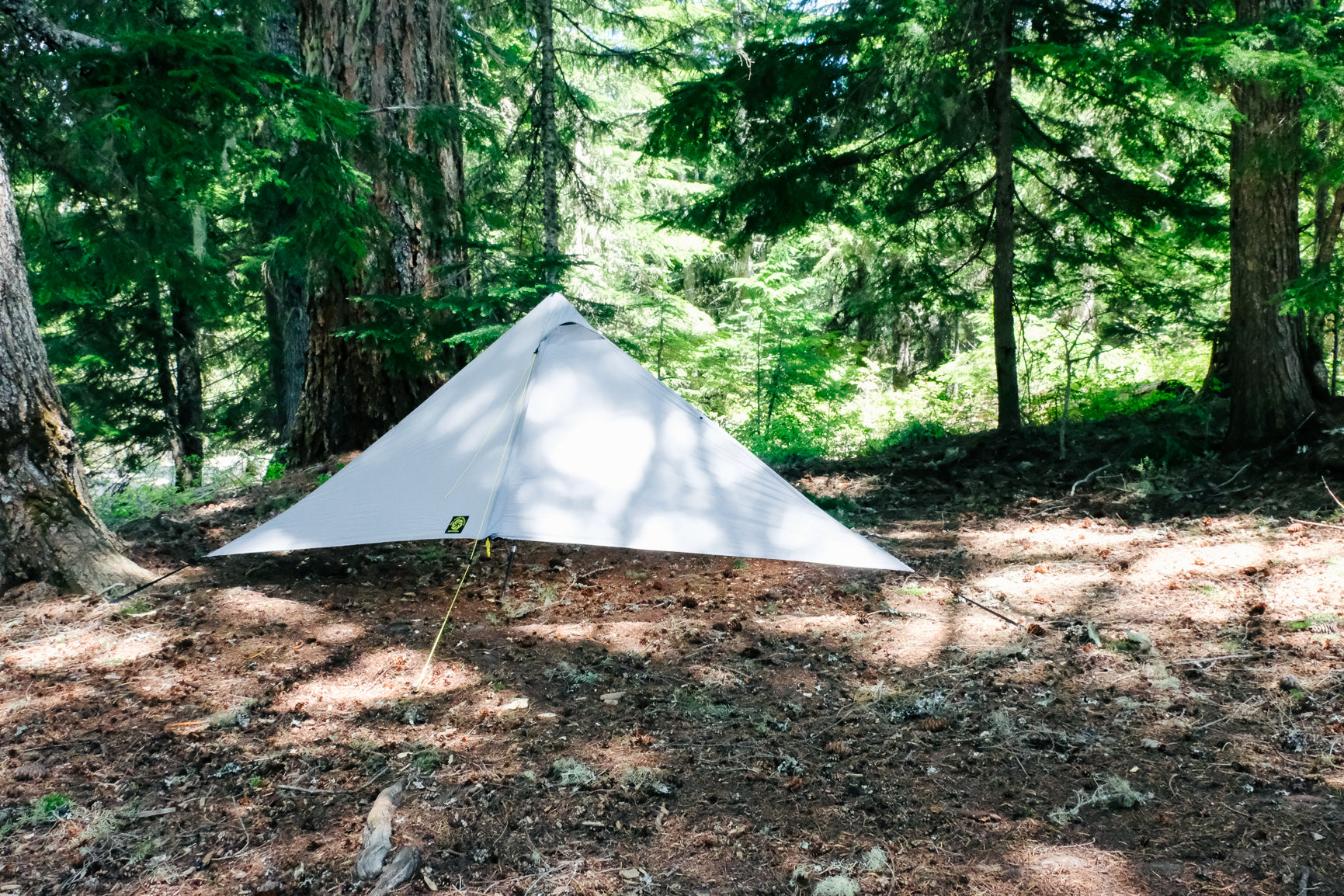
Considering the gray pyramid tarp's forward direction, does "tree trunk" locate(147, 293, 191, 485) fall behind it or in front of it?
behind

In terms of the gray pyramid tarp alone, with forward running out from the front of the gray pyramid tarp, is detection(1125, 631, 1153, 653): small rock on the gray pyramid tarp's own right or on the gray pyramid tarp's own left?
on the gray pyramid tarp's own left

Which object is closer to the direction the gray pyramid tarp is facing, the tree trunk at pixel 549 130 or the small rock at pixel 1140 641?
the small rock

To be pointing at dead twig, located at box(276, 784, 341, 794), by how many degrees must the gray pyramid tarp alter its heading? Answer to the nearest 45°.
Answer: approximately 45° to its right

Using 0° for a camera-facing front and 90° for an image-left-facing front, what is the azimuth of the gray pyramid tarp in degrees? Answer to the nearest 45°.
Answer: approximately 0°

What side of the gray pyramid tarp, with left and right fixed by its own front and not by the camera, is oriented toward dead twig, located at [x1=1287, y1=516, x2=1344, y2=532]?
left

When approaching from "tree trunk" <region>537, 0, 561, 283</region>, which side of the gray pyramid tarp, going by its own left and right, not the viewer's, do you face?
back

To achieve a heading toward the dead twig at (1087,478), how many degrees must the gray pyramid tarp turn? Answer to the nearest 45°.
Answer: approximately 135° to its left

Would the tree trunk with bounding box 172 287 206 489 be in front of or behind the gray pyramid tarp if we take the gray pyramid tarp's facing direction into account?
behind

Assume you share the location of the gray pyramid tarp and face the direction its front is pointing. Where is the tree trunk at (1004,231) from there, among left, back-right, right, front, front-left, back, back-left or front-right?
back-left

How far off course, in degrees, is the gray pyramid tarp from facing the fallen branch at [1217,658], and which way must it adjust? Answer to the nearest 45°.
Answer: approximately 45° to its left

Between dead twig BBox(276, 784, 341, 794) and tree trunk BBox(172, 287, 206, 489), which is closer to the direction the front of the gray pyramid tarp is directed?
the dead twig
